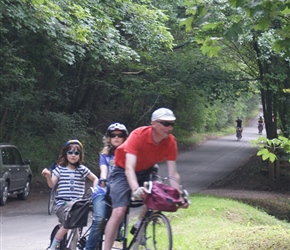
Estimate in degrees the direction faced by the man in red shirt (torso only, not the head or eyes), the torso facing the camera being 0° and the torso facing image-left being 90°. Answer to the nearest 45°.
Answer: approximately 315°
